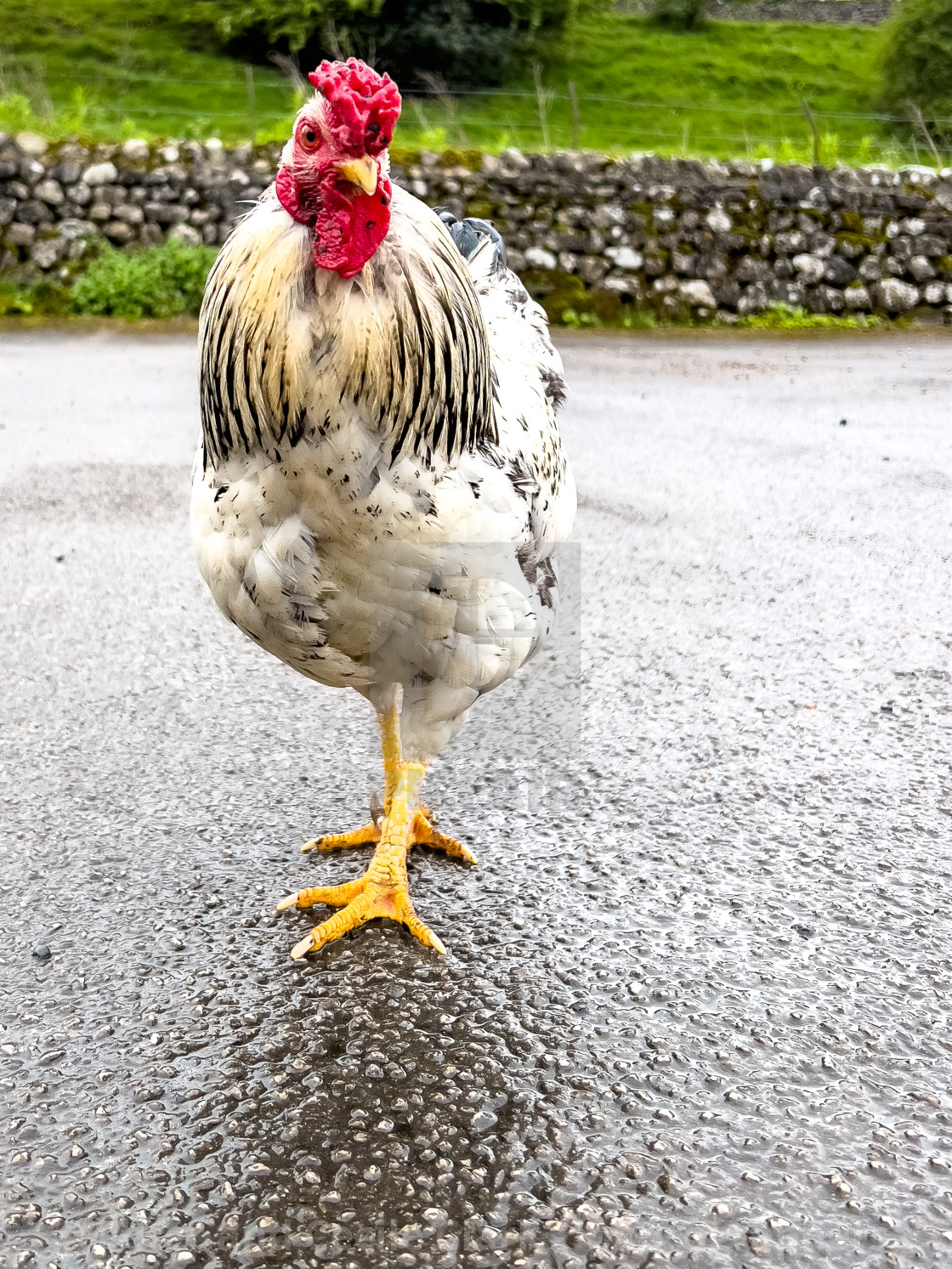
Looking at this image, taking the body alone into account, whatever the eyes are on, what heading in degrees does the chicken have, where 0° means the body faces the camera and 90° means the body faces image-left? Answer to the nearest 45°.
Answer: approximately 0°

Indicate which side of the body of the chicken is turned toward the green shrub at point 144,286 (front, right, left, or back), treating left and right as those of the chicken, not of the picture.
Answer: back

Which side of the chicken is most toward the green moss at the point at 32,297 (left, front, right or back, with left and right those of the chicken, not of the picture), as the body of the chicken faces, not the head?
back

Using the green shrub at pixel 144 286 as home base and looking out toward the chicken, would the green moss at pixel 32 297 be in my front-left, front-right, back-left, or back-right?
back-right

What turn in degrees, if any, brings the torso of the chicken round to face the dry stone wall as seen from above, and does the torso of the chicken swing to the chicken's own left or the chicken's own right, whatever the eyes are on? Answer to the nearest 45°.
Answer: approximately 180°

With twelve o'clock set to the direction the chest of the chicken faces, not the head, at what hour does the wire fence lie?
The wire fence is roughly at 6 o'clock from the chicken.
